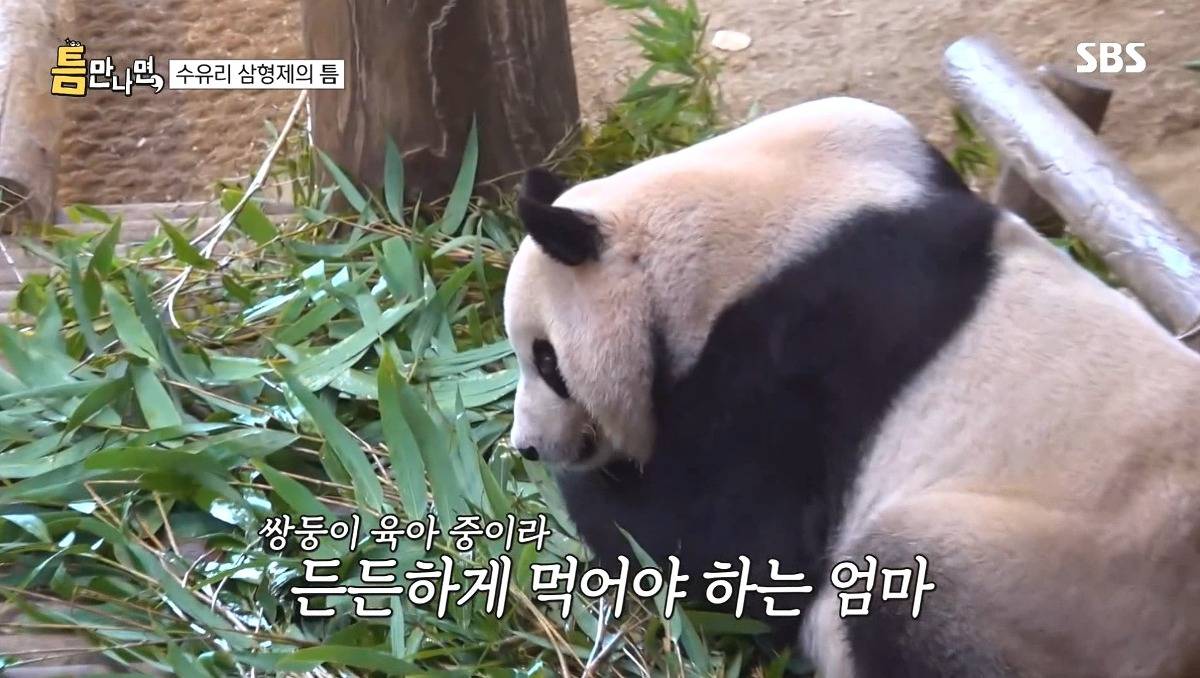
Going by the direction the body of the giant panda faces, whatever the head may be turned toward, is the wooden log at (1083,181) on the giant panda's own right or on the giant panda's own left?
on the giant panda's own right

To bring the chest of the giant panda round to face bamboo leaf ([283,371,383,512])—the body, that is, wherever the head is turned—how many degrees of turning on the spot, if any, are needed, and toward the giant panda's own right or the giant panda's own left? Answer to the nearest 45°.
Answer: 0° — it already faces it

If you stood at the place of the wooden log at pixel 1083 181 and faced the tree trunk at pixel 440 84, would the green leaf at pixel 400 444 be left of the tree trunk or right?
left

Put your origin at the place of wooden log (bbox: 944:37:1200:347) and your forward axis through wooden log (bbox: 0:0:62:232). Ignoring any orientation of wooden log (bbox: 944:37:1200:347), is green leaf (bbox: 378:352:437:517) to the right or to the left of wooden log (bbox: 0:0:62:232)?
left

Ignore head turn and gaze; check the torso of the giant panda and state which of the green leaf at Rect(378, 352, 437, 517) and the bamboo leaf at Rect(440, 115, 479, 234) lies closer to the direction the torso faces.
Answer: the green leaf

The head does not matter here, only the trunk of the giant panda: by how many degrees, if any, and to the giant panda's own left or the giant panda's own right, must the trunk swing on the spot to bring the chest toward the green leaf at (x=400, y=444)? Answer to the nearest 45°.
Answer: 0° — it already faces it

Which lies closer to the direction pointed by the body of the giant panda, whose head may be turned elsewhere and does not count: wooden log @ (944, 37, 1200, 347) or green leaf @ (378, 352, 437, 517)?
the green leaf

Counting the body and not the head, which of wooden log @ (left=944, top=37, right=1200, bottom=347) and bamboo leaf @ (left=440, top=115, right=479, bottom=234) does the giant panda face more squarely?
the bamboo leaf

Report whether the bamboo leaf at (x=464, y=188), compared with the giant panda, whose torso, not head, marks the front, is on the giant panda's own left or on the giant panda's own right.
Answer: on the giant panda's own right

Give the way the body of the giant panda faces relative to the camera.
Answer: to the viewer's left
